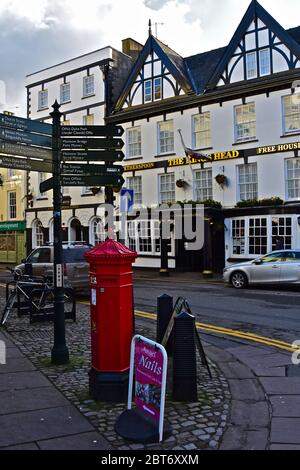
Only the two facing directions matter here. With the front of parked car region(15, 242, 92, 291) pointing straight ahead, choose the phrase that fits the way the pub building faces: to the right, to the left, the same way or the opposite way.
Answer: to the left

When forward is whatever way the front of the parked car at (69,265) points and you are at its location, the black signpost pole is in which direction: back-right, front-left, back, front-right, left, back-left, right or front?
back-left

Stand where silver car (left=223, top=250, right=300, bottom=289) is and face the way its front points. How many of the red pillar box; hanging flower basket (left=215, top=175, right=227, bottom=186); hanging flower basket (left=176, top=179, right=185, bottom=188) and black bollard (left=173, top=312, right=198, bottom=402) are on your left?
2

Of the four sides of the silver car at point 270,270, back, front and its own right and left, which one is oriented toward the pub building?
right

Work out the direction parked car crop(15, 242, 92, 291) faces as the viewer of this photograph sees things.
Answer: facing away from the viewer and to the left of the viewer

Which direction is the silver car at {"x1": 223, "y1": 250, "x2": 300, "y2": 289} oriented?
to the viewer's left
